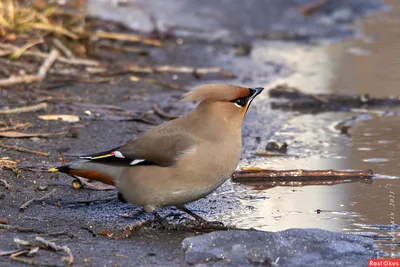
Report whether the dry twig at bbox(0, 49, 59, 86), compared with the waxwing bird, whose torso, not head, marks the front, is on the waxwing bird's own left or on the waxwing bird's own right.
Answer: on the waxwing bird's own left

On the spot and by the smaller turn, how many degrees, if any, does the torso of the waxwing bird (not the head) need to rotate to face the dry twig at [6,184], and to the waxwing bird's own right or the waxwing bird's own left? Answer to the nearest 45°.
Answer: approximately 180°

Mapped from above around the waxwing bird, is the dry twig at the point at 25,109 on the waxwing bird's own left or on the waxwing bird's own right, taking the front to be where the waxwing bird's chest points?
on the waxwing bird's own left

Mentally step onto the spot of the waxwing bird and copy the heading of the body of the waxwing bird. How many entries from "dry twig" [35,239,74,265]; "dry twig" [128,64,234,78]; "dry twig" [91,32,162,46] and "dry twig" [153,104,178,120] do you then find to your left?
3

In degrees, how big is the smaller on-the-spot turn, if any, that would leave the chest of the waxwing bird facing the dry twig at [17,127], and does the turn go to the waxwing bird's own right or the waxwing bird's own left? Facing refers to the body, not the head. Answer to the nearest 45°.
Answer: approximately 135° to the waxwing bird's own left

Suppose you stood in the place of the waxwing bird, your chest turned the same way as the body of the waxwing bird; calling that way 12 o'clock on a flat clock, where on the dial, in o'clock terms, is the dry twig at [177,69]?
The dry twig is roughly at 9 o'clock from the waxwing bird.

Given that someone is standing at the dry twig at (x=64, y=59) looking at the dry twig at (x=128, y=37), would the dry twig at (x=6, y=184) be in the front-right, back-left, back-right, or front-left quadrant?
back-right

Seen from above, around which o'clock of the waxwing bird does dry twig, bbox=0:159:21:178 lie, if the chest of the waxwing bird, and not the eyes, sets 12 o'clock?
The dry twig is roughly at 7 o'clock from the waxwing bird.

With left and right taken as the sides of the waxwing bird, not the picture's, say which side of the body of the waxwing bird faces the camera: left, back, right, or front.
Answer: right
